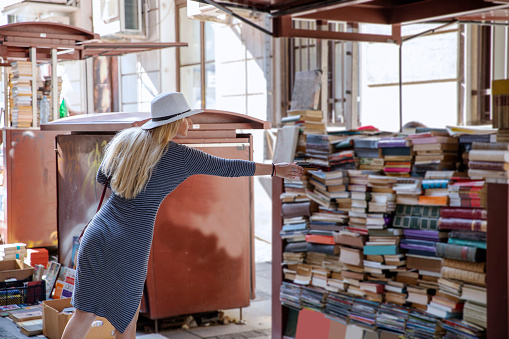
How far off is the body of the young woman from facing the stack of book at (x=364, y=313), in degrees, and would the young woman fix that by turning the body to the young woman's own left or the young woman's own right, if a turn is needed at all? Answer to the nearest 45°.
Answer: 0° — they already face it

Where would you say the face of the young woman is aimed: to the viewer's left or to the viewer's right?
to the viewer's right

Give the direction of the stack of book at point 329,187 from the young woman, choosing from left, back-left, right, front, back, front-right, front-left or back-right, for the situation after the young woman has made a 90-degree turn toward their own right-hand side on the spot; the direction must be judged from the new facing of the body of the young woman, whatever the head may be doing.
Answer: left

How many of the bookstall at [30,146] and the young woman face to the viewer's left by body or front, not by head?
0

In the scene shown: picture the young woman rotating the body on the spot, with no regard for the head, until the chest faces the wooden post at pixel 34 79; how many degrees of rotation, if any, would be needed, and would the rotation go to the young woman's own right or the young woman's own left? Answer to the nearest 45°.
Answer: approximately 45° to the young woman's own left

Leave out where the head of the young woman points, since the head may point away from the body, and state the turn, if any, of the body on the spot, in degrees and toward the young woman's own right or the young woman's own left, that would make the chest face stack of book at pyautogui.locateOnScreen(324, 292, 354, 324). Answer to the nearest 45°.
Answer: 0° — they already face it

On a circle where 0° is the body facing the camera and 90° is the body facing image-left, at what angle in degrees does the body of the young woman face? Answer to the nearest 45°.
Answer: approximately 225°

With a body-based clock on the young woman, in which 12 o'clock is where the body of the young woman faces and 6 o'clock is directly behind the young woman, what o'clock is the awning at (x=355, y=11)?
The awning is roughly at 12 o'clock from the young woman.

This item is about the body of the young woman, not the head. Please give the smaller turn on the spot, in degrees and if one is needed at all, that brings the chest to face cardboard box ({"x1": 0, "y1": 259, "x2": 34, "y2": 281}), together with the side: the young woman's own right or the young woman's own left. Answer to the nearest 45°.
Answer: approximately 90° to the young woman's own left
